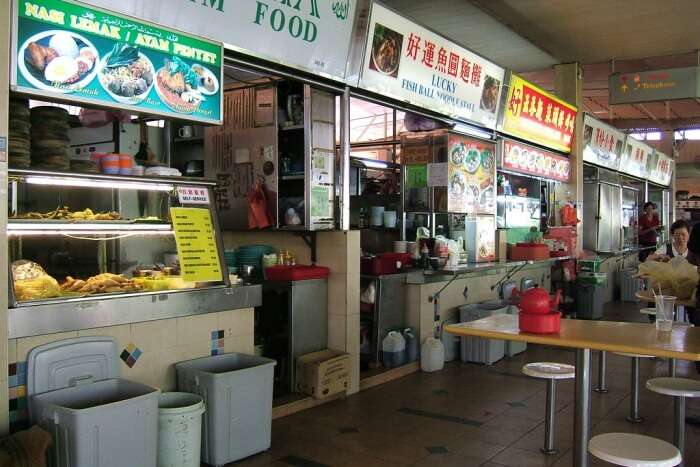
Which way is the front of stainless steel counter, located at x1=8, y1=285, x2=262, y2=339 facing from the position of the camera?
facing the viewer and to the right of the viewer

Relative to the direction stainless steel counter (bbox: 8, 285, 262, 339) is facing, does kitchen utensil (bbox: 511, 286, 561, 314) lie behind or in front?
in front

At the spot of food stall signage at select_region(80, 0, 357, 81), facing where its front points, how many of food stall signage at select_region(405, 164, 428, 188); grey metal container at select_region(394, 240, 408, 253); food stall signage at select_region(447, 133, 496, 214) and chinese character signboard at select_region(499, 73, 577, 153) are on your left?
4

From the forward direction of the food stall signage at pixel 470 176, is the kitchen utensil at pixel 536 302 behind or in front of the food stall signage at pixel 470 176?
in front

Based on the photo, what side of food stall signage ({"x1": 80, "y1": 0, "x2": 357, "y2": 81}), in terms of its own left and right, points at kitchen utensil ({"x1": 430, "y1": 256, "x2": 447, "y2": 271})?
left

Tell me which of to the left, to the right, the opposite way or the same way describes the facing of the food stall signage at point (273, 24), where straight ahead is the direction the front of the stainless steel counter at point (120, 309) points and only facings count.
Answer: the same way

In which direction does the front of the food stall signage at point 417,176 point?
toward the camera

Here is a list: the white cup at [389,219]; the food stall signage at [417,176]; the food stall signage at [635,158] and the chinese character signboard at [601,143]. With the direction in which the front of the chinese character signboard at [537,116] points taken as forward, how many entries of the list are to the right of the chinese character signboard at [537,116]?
2

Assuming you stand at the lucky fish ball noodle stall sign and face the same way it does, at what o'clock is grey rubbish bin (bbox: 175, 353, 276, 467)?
The grey rubbish bin is roughly at 2 o'clock from the lucky fish ball noodle stall sign.

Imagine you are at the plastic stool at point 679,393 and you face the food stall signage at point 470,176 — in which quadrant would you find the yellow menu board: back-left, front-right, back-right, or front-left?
front-left

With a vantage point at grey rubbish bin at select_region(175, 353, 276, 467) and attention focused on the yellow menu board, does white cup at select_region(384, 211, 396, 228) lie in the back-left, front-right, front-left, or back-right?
front-right

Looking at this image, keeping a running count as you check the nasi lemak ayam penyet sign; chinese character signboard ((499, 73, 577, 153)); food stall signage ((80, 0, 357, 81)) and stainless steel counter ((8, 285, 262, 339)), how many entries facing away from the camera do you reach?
0

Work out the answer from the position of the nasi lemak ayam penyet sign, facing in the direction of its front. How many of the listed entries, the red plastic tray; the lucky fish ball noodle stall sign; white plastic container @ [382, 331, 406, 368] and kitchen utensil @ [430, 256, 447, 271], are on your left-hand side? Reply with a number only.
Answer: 4

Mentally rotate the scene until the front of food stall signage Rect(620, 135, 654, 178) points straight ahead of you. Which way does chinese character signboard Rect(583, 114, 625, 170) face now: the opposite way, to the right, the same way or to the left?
the same way

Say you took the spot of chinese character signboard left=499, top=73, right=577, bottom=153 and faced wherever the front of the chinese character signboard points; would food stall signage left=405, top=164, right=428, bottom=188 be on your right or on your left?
on your right
